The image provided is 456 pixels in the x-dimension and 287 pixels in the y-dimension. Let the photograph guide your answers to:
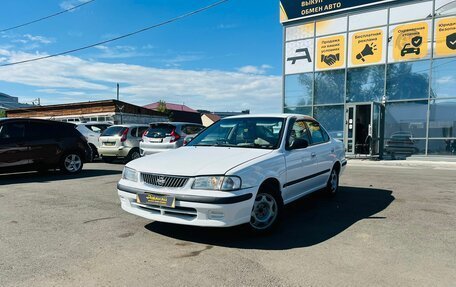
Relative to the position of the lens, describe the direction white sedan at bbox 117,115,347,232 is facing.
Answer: facing the viewer and to the left of the viewer

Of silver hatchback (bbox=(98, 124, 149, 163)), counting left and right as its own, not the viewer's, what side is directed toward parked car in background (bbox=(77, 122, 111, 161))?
left

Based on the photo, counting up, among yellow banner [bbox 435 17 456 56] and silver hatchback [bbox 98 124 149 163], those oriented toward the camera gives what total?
1

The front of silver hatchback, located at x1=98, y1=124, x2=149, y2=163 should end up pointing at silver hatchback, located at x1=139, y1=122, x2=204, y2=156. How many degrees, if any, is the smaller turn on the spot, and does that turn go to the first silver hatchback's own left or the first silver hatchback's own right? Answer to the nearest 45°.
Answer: approximately 90° to the first silver hatchback's own right

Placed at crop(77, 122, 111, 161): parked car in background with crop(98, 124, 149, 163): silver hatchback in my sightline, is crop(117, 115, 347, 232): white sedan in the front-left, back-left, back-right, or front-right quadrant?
front-right

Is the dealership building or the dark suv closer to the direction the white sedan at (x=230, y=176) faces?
the dark suv

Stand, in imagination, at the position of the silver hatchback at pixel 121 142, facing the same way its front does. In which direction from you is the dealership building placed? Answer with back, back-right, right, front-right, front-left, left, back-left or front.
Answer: front-right

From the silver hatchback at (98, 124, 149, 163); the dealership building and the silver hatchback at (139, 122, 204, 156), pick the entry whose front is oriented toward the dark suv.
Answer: the dealership building

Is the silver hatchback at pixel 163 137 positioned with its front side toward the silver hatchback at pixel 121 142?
no

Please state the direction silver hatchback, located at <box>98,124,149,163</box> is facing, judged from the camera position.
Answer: facing away from the viewer and to the right of the viewer

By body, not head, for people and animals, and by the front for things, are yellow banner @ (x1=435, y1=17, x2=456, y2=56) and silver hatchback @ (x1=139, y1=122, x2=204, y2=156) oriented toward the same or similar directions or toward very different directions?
very different directions

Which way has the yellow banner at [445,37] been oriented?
toward the camera

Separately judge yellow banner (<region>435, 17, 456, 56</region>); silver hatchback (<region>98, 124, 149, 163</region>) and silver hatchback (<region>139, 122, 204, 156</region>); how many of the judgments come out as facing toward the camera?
1

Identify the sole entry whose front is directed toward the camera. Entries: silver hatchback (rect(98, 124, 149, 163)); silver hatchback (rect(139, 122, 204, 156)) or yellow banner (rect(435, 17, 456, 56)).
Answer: the yellow banner

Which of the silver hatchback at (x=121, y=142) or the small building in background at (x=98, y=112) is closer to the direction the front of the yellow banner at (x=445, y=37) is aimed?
the silver hatchback

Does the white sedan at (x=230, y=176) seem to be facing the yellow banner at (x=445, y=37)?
no

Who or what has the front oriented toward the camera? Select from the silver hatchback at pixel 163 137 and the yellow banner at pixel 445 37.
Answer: the yellow banner

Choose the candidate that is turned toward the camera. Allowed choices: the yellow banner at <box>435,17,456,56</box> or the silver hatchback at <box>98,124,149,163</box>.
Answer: the yellow banner
